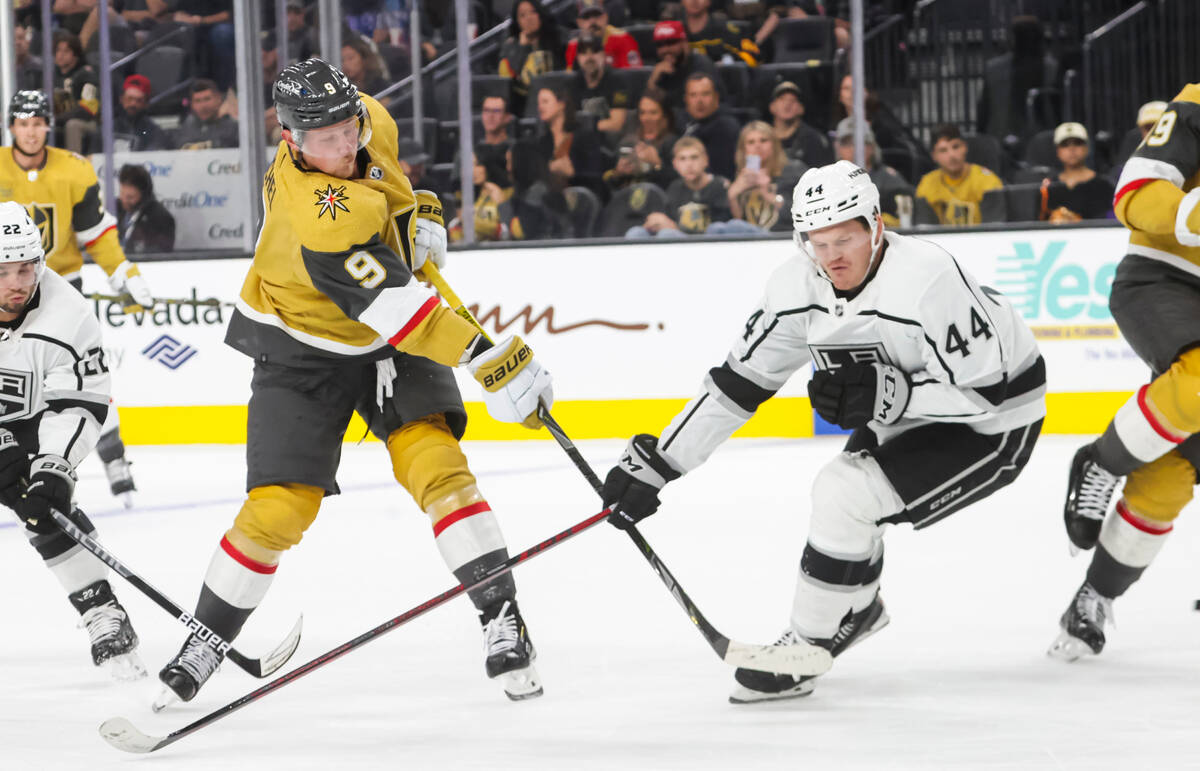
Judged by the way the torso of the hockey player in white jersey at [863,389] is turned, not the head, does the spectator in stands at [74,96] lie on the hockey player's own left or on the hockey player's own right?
on the hockey player's own right

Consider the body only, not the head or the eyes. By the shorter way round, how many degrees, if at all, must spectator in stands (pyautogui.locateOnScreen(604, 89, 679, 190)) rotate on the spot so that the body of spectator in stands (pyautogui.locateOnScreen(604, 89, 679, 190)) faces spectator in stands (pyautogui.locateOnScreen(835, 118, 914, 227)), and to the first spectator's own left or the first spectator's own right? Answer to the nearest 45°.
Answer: approximately 90° to the first spectator's own left

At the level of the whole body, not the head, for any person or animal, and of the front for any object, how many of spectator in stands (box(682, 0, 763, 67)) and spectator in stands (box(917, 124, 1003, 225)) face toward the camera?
2

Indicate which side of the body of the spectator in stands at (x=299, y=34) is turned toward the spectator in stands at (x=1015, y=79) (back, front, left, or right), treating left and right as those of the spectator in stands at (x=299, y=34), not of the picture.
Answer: left

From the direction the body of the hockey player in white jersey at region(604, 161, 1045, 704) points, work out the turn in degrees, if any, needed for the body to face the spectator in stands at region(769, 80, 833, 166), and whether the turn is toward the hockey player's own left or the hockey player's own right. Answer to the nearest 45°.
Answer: approximately 135° to the hockey player's own right

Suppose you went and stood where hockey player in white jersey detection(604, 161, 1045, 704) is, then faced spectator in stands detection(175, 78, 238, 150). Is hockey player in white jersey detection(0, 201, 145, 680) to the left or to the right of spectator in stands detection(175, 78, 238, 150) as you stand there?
left
